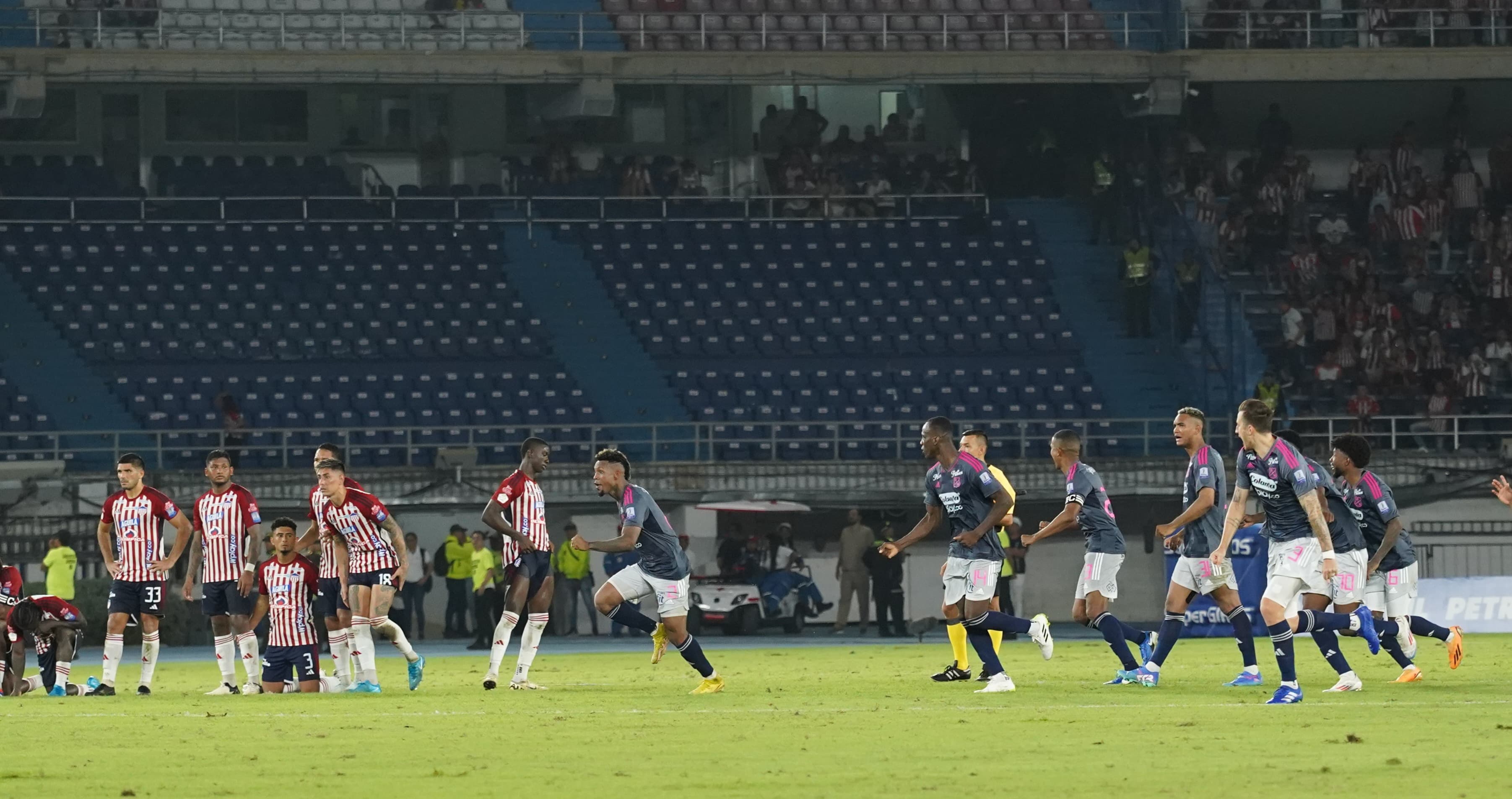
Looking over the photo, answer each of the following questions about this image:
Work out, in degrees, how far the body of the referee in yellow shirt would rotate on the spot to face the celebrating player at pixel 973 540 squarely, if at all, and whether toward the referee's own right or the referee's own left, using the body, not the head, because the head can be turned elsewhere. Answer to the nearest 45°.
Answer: approximately 45° to the referee's own left

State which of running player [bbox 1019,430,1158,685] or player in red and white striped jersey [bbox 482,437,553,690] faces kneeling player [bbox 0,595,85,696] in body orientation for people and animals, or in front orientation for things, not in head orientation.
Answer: the running player

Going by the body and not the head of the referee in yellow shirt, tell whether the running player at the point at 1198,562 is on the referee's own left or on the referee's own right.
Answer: on the referee's own left

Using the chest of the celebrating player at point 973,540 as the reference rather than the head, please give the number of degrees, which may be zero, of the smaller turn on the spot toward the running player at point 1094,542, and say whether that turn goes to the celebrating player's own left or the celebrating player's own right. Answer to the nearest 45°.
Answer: approximately 180°

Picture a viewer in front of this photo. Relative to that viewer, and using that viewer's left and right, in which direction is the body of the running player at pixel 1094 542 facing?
facing to the left of the viewer
